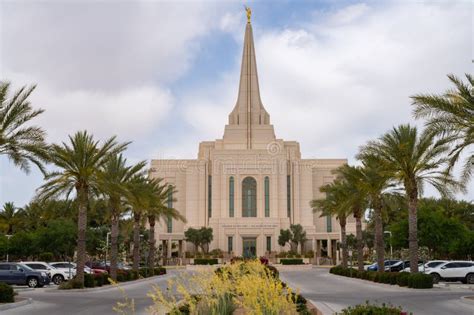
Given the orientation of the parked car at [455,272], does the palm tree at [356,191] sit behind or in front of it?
in front

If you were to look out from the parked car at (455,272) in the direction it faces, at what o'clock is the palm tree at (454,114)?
The palm tree is roughly at 9 o'clock from the parked car.

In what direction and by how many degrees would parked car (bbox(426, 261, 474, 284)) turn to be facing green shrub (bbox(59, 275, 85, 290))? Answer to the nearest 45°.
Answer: approximately 45° to its left

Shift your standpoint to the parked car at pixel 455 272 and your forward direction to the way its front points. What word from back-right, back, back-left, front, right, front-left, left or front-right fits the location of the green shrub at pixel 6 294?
front-left

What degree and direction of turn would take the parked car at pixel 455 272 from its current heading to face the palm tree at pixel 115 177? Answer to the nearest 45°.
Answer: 0° — it already faces it

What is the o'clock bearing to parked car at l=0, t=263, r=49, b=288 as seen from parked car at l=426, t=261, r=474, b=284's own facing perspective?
parked car at l=0, t=263, r=49, b=288 is roughly at 11 o'clock from parked car at l=426, t=261, r=474, b=284.

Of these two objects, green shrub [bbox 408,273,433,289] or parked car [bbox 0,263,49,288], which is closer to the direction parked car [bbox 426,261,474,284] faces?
the parked car

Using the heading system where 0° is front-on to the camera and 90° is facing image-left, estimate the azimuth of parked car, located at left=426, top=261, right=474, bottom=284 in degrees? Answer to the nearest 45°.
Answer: approximately 90°

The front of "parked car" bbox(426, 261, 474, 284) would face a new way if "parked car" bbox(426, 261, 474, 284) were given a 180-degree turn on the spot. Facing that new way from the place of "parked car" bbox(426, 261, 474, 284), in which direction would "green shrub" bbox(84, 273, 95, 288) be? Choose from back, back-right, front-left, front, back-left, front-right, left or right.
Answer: back-right

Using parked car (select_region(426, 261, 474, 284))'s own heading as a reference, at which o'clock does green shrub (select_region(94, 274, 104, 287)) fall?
The green shrub is roughly at 11 o'clock from the parked car.
